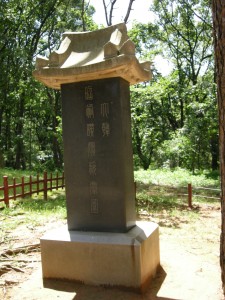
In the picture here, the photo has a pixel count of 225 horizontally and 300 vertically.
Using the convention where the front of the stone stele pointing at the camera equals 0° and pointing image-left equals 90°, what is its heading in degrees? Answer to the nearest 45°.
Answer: approximately 0°

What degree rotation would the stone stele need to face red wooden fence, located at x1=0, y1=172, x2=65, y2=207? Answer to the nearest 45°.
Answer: approximately 180°
